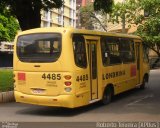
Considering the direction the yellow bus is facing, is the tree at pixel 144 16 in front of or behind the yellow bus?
in front

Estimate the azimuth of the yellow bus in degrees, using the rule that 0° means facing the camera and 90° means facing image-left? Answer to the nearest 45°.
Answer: approximately 225°

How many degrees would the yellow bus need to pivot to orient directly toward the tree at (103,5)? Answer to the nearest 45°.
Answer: approximately 45° to its left

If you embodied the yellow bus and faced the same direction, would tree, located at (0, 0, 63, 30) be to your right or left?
on your left
